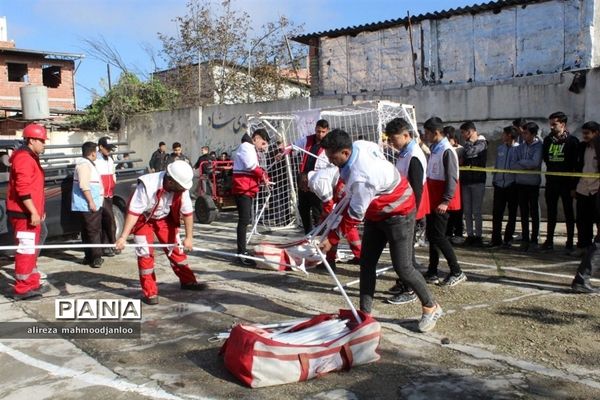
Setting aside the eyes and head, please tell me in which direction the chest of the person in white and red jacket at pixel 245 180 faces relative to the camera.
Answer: to the viewer's right

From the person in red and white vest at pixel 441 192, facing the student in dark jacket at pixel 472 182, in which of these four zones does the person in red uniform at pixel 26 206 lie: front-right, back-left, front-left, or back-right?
back-left

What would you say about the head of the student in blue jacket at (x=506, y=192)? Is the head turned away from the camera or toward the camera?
toward the camera

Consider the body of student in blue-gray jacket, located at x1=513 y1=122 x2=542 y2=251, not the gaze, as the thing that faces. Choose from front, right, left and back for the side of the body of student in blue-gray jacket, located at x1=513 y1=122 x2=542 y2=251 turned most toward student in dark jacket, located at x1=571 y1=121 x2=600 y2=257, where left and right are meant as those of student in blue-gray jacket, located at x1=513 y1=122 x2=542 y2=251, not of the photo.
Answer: left

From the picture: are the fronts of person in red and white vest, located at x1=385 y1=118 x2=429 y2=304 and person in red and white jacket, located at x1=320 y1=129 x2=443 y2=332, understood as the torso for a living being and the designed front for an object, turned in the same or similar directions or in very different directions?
same or similar directions

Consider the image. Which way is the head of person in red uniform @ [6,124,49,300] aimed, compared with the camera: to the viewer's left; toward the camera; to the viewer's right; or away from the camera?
to the viewer's right

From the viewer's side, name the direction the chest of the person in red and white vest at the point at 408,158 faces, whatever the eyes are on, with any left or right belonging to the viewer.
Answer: facing to the left of the viewer

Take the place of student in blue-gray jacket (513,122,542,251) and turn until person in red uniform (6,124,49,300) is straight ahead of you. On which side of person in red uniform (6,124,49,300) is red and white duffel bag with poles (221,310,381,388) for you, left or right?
left

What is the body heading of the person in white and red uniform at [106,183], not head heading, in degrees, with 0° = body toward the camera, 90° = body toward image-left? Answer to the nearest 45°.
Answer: approximately 315°

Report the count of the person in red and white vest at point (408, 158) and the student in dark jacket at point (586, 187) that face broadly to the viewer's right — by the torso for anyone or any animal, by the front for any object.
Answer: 0

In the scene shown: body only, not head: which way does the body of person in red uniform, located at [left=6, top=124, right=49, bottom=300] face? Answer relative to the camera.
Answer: to the viewer's right

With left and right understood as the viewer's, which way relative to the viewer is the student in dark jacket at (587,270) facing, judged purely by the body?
facing to the left of the viewer

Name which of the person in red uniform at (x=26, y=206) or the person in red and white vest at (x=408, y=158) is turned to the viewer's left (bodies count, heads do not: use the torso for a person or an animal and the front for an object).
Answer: the person in red and white vest at (x=408, y=158)

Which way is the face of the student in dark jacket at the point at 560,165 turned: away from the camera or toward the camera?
toward the camera
